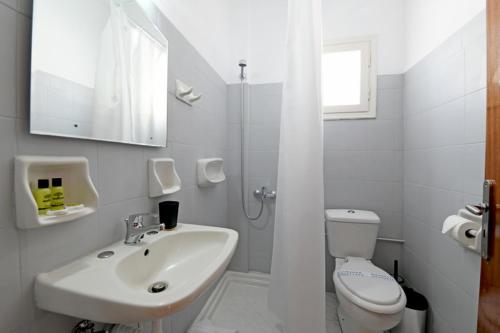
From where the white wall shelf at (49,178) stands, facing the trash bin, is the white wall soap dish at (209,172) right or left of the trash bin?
left

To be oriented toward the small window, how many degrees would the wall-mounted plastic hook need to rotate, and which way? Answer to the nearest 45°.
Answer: approximately 45° to its left

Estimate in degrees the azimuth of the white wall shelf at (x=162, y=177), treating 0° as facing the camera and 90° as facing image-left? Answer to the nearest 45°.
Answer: approximately 315°

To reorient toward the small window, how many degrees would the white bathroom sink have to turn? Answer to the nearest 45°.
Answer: approximately 45° to its left

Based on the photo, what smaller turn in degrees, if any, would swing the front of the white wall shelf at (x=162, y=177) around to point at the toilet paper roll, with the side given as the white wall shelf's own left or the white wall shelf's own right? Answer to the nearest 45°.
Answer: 0° — it already faces it

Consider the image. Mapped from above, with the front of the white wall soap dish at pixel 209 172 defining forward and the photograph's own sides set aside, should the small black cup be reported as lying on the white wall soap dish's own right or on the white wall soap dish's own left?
on the white wall soap dish's own right

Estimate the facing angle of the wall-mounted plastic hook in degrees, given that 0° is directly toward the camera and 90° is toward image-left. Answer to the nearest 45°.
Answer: approximately 315°

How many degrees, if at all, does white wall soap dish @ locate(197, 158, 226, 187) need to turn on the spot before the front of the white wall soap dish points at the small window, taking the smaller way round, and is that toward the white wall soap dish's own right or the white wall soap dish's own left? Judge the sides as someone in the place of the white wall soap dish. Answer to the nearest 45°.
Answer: approximately 45° to the white wall soap dish's own left

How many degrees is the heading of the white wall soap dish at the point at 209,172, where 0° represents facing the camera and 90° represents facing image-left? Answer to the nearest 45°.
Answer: approximately 315°
